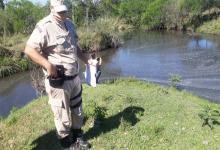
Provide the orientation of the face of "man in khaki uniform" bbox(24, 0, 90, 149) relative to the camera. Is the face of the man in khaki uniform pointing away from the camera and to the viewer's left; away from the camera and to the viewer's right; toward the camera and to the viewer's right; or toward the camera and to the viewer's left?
toward the camera and to the viewer's right

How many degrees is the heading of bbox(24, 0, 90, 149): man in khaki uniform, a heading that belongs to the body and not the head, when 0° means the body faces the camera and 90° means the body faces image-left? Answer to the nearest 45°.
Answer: approximately 315°
